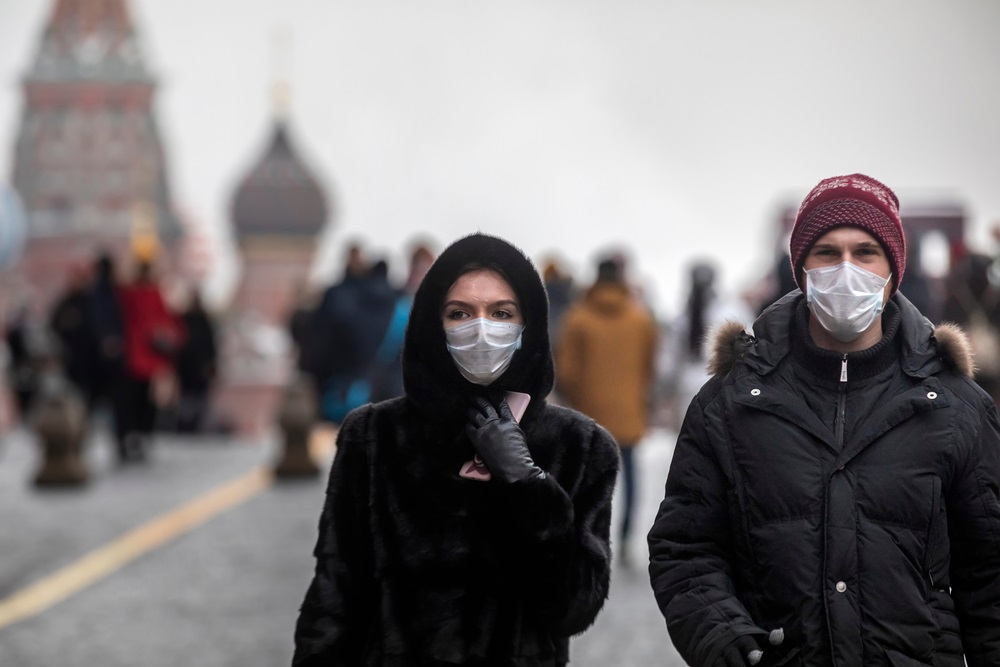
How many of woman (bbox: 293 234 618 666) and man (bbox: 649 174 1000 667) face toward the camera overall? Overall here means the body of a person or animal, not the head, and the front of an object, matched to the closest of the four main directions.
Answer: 2

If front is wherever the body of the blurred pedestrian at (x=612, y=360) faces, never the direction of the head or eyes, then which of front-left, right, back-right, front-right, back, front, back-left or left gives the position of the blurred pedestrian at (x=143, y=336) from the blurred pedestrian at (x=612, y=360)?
front-left

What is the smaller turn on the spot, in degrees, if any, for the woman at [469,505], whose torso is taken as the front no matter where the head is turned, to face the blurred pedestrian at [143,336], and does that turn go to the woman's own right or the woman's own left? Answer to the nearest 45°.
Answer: approximately 180°

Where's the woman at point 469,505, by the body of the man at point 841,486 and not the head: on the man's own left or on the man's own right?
on the man's own right

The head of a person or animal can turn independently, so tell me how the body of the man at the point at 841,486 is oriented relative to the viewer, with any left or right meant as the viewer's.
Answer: facing the viewer

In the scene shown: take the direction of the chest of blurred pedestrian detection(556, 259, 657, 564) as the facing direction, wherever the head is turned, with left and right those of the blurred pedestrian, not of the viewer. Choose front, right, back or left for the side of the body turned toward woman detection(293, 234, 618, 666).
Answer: back

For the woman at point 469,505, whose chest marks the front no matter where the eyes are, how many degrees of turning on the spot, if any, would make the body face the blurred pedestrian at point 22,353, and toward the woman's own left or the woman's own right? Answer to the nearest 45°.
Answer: approximately 180°

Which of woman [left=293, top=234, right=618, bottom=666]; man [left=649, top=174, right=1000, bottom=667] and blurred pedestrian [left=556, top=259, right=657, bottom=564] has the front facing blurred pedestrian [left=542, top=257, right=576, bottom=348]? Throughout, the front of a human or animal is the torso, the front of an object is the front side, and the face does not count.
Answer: blurred pedestrian [left=556, top=259, right=657, bottom=564]

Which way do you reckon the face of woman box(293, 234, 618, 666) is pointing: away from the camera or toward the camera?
toward the camera

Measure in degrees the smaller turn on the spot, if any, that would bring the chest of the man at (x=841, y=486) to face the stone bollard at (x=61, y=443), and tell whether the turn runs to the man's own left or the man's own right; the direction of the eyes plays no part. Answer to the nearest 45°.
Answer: approximately 135° to the man's own right

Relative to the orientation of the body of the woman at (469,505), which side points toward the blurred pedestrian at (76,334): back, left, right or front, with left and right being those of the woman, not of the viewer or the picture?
back

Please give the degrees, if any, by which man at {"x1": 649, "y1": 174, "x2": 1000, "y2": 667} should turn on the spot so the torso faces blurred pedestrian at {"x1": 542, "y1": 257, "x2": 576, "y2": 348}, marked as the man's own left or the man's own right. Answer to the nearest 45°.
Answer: approximately 180°

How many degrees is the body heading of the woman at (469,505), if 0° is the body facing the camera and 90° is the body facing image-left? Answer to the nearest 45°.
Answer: approximately 0°

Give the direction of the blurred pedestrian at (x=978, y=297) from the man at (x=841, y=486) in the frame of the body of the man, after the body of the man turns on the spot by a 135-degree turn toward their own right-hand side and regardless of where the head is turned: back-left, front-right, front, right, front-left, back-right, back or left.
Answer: front-right

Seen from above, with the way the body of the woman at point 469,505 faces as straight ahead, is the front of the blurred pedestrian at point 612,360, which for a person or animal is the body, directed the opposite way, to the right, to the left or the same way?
the opposite way

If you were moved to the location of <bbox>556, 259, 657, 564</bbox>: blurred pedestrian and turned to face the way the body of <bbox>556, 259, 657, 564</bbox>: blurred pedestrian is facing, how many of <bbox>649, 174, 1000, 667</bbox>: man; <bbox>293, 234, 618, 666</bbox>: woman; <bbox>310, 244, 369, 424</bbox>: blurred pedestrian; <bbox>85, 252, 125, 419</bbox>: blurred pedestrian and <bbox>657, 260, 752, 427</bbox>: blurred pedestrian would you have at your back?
2

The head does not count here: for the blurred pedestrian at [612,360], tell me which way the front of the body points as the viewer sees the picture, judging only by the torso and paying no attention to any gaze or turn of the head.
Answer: away from the camera
